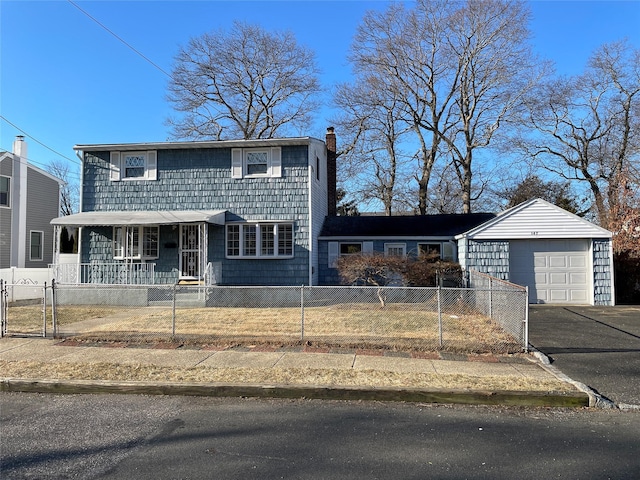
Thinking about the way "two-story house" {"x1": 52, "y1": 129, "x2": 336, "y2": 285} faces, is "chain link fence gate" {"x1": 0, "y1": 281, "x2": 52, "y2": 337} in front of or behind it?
in front

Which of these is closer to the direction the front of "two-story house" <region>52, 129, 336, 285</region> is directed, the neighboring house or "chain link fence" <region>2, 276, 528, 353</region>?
the chain link fence

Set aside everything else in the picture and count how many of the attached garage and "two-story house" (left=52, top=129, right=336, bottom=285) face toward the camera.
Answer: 2

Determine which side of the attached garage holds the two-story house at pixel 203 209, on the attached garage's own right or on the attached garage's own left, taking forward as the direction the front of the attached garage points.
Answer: on the attached garage's own right

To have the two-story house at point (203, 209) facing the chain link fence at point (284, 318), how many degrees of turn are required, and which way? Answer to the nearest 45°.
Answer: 0° — it already faces it

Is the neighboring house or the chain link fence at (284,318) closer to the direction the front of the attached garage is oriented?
the chain link fence

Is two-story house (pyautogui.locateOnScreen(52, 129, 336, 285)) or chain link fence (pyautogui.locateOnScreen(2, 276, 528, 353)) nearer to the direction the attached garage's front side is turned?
the chain link fence

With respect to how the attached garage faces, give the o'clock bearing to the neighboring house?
The neighboring house is roughly at 3 o'clock from the attached garage.

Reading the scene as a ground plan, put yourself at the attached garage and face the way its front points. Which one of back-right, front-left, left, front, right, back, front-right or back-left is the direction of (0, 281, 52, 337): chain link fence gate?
front-right

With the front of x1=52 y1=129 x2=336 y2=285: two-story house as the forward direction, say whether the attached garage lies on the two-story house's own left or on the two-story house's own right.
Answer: on the two-story house's own left

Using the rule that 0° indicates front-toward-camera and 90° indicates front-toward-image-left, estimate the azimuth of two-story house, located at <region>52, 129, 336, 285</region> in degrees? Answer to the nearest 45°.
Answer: approximately 0°

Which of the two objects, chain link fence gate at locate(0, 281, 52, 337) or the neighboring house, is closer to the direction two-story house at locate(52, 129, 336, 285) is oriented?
the chain link fence gate

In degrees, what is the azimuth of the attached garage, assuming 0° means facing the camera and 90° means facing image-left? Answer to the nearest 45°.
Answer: approximately 0°

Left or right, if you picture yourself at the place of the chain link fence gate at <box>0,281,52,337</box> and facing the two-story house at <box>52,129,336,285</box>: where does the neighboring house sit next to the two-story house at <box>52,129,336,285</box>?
left
